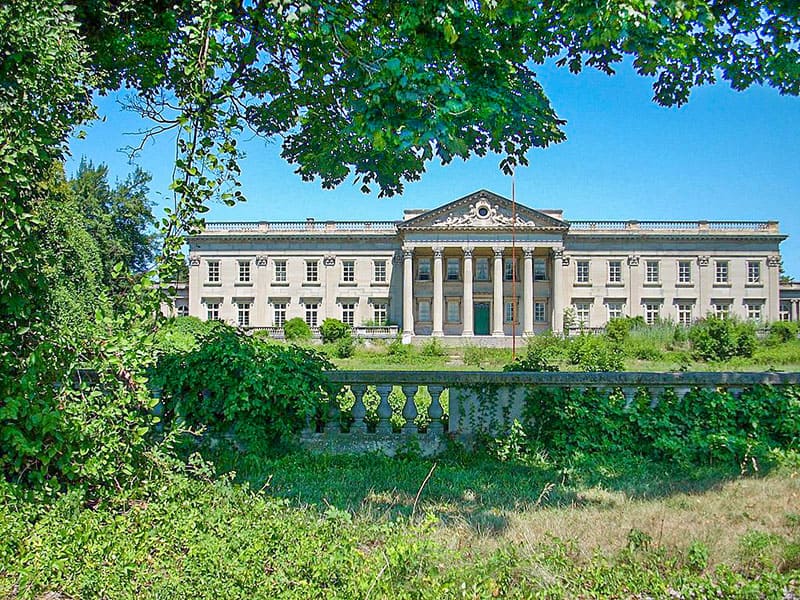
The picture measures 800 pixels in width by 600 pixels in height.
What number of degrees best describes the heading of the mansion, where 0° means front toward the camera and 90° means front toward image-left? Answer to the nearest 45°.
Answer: approximately 0°

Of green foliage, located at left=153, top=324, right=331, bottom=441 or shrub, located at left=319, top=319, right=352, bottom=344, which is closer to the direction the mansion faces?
the green foliage

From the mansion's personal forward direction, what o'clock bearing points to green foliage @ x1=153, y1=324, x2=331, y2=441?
The green foliage is roughly at 12 o'clock from the mansion.

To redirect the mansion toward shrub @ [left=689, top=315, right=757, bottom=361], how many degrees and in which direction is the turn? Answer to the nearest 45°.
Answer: approximately 45° to its left

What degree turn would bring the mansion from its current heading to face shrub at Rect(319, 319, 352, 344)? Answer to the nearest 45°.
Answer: approximately 45° to its right

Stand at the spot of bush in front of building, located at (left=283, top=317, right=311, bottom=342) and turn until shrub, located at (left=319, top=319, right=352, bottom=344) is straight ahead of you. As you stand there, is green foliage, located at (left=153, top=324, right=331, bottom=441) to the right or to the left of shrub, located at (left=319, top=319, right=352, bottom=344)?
right

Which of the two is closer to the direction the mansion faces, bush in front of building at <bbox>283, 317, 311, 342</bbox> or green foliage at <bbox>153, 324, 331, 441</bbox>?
the green foliage
